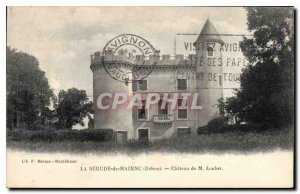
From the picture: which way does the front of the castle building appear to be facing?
toward the camera

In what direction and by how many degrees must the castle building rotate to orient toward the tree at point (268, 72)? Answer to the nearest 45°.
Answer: approximately 90° to its left

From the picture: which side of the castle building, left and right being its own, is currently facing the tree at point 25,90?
right
